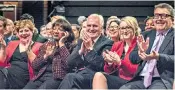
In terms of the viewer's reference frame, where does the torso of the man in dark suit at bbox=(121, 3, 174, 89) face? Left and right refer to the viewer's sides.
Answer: facing the viewer and to the left of the viewer

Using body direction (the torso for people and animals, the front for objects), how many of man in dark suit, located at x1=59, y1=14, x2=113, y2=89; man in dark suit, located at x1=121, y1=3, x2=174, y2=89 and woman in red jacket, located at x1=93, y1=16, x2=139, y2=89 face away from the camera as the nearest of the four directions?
0

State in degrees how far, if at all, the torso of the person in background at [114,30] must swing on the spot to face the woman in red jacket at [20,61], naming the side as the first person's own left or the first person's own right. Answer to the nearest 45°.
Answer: approximately 45° to the first person's own right

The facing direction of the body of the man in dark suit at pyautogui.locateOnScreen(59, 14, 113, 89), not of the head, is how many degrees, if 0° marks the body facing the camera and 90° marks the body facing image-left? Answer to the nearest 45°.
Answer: approximately 45°

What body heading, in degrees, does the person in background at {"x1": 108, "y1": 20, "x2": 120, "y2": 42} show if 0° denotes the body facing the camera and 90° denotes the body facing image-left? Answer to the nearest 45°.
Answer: approximately 45°

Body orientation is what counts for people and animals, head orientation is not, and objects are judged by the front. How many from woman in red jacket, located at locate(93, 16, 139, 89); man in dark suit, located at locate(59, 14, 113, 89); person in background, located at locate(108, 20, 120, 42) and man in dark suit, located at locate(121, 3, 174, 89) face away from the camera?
0

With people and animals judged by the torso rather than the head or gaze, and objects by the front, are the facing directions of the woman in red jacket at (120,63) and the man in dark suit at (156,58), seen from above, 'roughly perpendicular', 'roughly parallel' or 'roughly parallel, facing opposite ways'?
roughly parallel

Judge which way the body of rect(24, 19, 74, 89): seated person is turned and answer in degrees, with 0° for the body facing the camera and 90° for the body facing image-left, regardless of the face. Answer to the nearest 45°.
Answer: approximately 45°

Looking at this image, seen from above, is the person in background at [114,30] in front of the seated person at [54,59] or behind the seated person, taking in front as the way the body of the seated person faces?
behind
